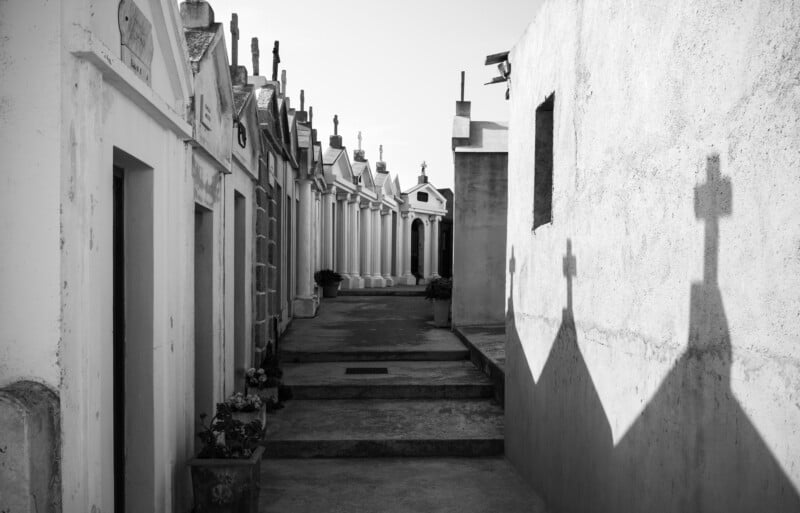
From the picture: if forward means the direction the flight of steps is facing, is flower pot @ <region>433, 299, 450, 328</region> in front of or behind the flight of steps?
behind

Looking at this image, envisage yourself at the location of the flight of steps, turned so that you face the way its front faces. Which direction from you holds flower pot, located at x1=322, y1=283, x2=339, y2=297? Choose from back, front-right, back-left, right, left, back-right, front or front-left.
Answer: back

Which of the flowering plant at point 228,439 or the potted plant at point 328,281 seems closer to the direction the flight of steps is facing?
the flowering plant

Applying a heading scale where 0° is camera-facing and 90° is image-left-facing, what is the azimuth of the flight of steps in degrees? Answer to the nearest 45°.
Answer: approximately 0°

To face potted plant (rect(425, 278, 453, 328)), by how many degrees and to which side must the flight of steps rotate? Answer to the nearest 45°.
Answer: approximately 180°

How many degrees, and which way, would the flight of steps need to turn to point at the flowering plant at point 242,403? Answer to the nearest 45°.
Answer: approximately 45° to its right

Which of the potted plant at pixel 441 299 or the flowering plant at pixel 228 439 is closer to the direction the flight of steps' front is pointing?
the flowering plant

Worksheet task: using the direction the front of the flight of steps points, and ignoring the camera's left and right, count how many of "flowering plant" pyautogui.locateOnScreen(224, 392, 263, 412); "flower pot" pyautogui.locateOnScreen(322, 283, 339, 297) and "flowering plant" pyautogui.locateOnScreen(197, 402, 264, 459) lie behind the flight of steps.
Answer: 1

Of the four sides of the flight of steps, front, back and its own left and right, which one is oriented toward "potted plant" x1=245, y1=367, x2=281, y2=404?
right

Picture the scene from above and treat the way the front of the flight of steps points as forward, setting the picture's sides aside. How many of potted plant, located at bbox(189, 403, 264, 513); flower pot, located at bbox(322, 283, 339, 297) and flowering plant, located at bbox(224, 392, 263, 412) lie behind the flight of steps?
1

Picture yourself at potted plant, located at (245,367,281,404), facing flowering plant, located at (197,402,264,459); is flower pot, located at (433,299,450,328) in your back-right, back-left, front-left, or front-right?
back-left

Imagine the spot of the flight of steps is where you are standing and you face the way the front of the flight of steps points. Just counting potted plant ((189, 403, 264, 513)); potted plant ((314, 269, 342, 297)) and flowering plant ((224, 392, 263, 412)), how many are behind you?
1

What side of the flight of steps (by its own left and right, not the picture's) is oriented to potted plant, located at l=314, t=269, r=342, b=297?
back

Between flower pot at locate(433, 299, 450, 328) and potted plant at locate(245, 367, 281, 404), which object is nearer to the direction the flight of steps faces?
the potted plant
